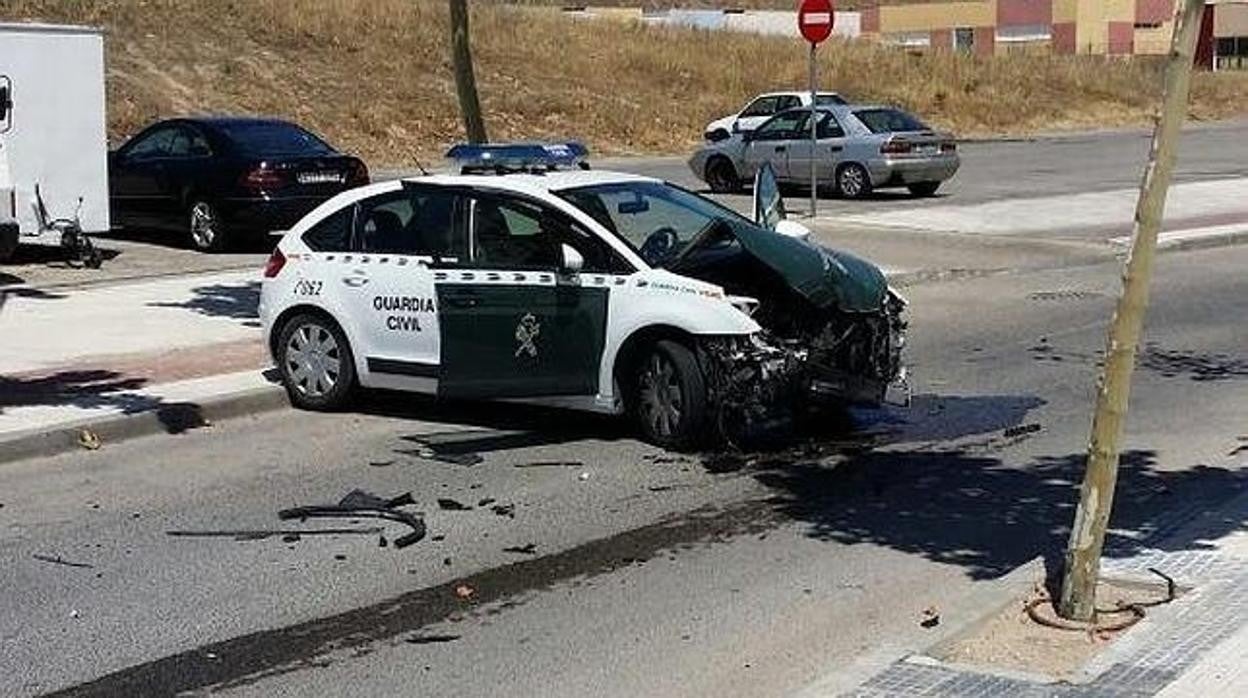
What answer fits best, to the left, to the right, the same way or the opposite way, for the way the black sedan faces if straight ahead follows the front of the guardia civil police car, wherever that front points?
the opposite way

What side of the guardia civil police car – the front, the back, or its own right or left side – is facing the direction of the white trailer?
back

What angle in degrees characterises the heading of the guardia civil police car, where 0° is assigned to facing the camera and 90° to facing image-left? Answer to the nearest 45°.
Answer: approximately 315°

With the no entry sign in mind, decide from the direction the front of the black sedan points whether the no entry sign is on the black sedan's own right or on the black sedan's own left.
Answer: on the black sedan's own right

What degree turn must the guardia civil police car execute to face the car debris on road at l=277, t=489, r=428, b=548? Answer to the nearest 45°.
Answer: approximately 90° to its right

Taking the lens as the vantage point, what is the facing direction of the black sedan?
facing away from the viewer and to the left of the viewer

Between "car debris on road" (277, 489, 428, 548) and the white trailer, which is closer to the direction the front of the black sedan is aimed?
the white trailer
